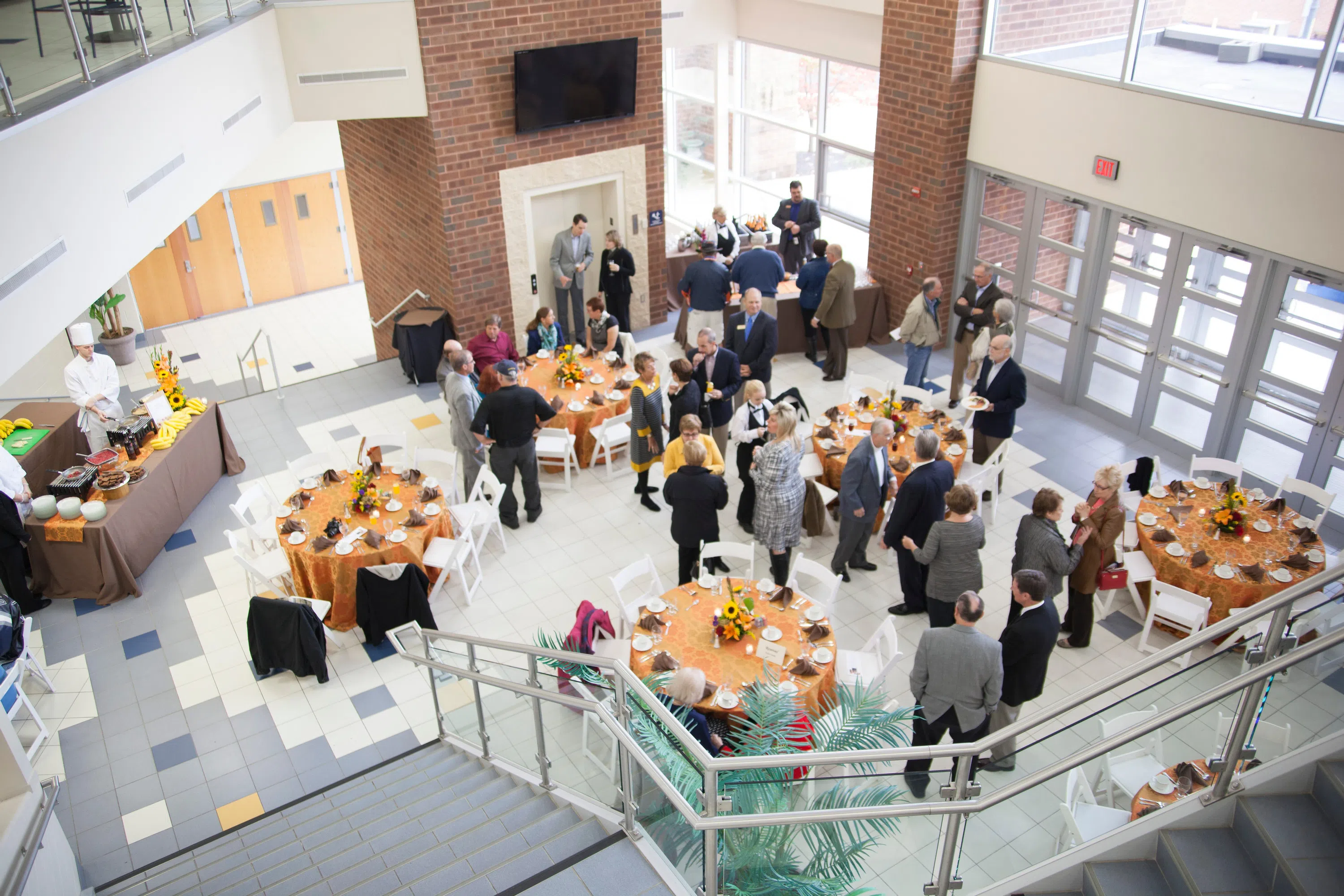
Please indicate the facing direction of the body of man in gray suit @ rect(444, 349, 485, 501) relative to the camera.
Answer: to the viewer's right

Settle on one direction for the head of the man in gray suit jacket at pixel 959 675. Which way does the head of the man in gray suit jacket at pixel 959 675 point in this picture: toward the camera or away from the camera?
away from the camera

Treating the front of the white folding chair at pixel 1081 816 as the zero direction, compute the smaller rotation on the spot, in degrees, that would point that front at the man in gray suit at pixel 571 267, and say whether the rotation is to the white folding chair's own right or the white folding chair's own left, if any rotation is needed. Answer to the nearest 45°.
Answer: approximately 135° to the white folding chair's own left

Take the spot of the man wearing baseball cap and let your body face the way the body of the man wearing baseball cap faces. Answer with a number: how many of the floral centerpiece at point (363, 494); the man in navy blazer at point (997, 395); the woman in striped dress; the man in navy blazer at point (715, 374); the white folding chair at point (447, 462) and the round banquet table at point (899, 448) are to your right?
4

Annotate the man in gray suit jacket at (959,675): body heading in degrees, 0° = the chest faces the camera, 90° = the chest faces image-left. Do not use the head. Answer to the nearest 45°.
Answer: approximately 180°

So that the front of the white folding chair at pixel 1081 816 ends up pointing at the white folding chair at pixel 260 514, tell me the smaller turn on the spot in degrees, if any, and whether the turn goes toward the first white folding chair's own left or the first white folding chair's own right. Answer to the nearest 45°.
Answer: approximately 180°

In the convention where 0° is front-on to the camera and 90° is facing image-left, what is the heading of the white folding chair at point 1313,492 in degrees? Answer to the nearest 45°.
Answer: approximately 45°

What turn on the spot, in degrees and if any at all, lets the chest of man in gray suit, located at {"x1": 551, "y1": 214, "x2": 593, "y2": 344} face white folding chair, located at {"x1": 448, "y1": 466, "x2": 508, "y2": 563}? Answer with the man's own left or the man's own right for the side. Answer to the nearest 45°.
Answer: approximately 45° to the man's own right

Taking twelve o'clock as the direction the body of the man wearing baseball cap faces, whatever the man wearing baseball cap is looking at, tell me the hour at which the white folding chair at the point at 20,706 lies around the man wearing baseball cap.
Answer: The white folding chair is roughly at 8 o'clock from the man wearing baseball cap.

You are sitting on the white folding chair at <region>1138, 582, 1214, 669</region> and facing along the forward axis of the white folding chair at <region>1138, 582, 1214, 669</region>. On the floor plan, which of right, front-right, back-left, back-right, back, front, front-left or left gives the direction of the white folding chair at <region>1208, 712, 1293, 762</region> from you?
back-right

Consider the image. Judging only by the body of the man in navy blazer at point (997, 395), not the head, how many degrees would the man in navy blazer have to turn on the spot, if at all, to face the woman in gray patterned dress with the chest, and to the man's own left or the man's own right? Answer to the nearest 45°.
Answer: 0° — they already face them
